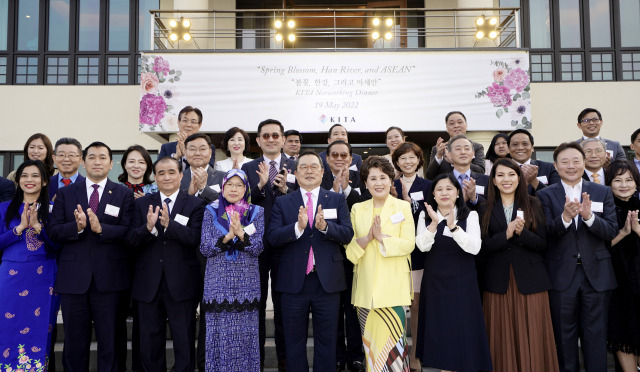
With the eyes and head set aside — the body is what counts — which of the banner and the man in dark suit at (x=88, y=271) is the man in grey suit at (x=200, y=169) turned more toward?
the man in dark suit

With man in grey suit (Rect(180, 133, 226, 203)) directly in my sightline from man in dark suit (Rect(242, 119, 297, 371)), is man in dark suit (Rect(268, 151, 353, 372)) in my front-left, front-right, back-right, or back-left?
back-left

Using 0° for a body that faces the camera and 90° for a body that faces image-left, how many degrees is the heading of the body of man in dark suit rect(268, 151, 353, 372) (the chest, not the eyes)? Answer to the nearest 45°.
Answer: approximately 0°

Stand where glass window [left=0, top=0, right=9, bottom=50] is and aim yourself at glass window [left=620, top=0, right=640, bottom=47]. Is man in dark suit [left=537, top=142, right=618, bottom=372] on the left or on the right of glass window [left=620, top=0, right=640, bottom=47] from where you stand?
right

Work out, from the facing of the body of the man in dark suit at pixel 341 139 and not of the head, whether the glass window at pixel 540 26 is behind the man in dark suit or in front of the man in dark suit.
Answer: behind

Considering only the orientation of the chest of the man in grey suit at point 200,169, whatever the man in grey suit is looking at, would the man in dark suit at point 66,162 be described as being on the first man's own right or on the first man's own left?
on the first man's own right

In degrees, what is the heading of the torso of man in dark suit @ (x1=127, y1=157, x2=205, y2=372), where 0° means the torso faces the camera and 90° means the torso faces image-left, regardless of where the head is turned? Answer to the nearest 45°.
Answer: approximately 0°
